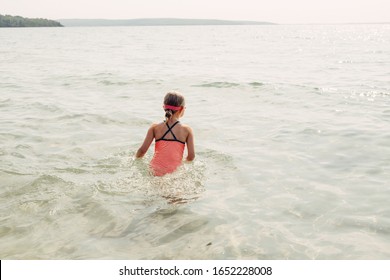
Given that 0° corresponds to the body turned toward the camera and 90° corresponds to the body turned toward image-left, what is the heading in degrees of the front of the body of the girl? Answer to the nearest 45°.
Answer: approximately 180°
